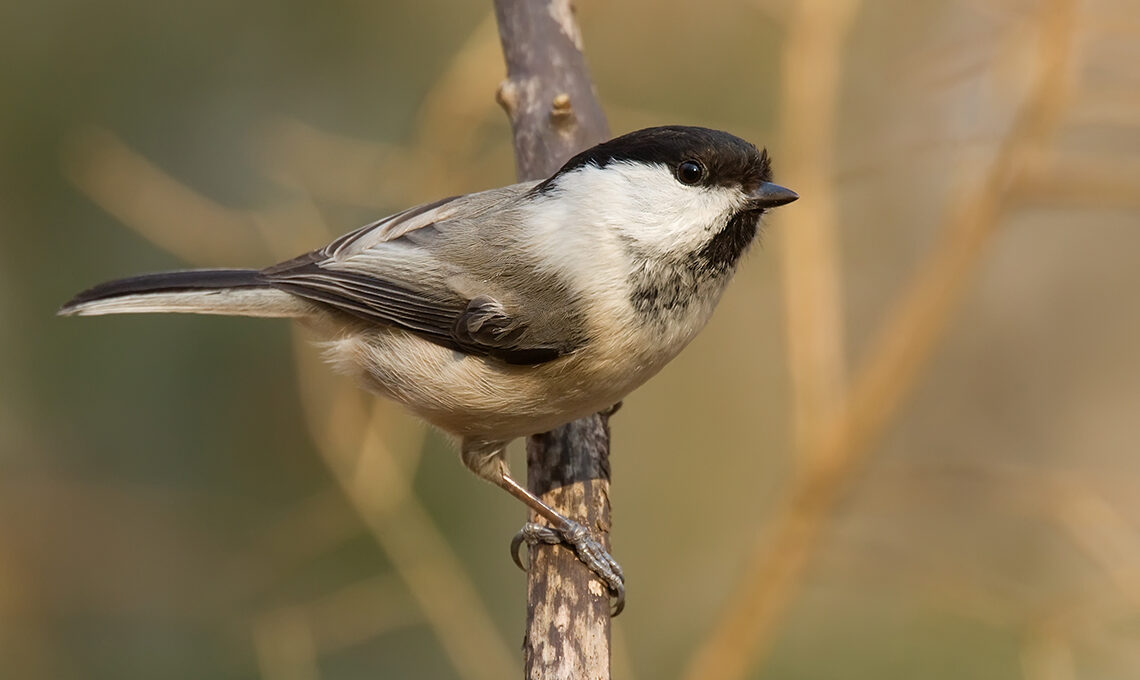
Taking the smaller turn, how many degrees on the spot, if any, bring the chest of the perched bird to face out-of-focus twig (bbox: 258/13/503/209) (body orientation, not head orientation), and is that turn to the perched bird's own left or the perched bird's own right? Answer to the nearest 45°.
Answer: approximately 90° to the perched bird's own left

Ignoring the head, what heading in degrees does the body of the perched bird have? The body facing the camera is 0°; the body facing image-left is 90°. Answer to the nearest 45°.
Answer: approximately 270°

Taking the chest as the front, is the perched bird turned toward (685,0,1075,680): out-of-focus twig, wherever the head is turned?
yes
